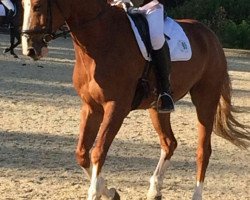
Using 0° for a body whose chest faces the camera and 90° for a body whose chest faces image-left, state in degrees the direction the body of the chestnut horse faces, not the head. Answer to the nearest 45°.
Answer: approximately 45°

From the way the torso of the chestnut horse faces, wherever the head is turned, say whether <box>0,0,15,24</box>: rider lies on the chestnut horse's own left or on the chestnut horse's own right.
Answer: on the chestnut horse's own right
